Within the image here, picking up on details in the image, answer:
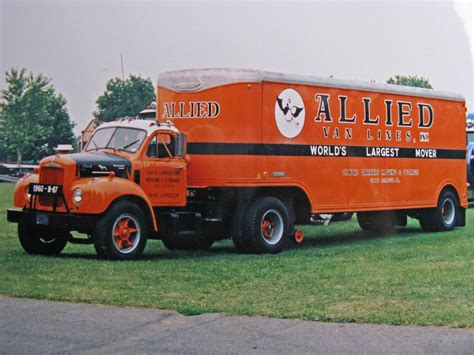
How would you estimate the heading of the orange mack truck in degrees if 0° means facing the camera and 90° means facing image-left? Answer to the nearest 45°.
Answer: approximately 45°
